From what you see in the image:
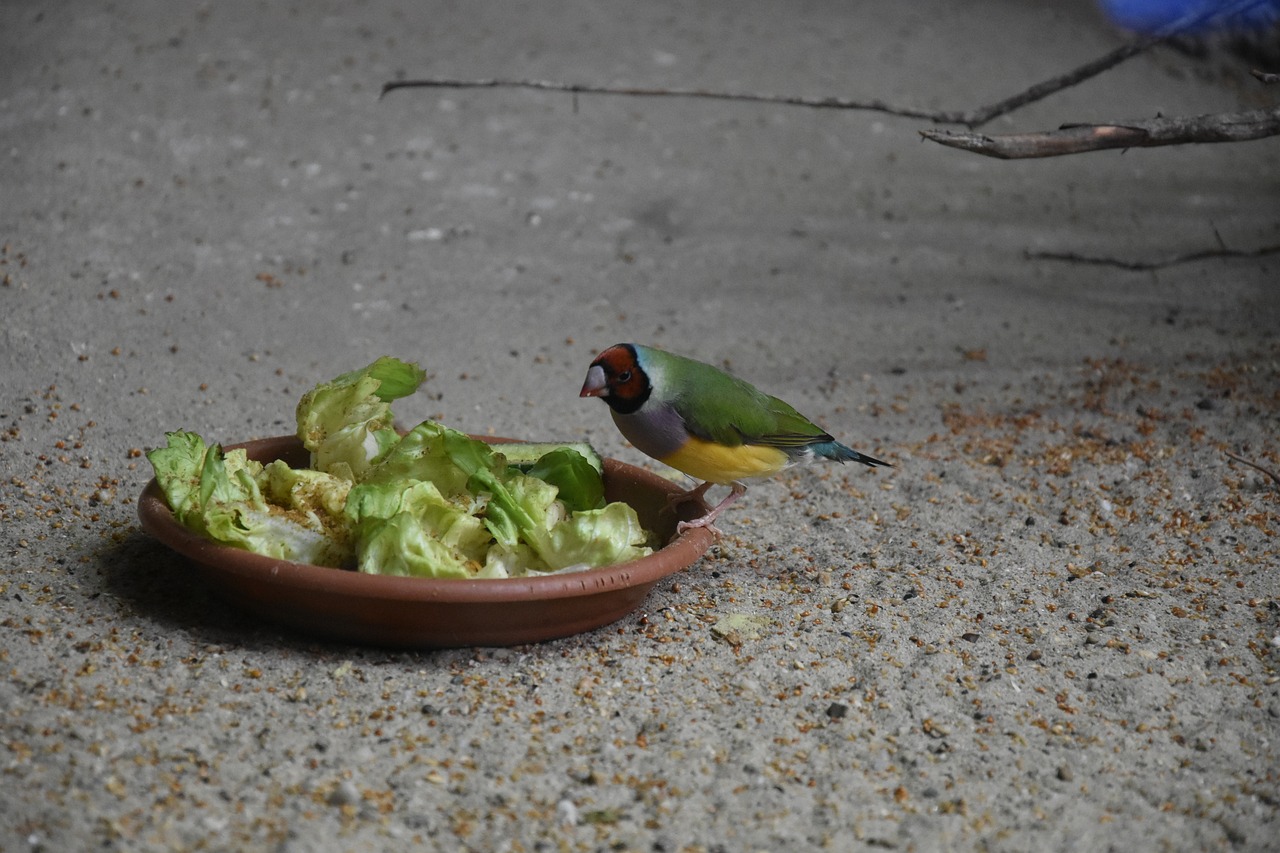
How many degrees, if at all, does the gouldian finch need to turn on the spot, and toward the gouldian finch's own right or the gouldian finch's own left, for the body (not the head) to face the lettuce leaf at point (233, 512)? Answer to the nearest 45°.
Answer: approximately 45° to the gouldian finch's own left

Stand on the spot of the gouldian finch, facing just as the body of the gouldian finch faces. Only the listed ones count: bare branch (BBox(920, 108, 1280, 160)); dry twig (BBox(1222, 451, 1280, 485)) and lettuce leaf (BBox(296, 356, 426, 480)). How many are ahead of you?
1

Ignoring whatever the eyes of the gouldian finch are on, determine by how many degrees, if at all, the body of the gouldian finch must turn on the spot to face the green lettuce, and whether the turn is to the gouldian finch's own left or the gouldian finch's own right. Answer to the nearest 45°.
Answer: approximately 45° to the gouldian finch's own left

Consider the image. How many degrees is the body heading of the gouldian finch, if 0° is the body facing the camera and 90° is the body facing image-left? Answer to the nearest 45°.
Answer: approximately 90°

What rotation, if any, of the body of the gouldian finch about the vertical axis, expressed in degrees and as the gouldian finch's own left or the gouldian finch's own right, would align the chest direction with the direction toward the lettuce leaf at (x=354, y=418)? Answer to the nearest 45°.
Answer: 0° — it already faces it

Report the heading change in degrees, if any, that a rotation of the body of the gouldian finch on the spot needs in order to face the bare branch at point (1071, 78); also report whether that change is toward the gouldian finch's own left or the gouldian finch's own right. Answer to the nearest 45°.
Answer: approximately 135° to the gouldian finch's own right

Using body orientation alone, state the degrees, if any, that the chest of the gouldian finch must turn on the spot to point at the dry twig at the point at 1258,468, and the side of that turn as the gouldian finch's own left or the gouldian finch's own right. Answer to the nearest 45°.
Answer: approximately 135° to the gouldian finch's own right
